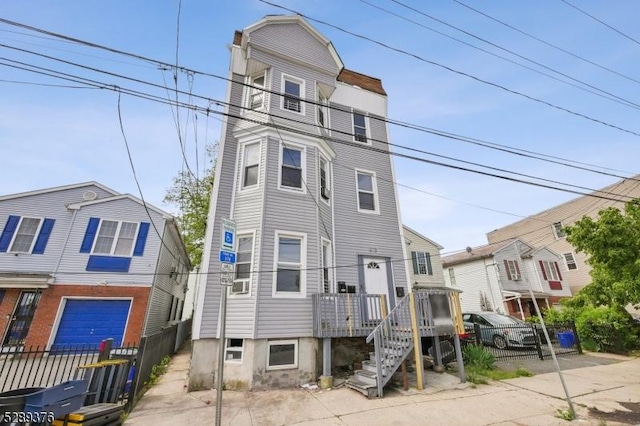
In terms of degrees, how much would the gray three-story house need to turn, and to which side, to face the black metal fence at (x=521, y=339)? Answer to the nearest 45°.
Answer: approximately 90° to its left

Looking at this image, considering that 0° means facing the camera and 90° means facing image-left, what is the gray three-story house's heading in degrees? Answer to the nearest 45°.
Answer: approximately 0°

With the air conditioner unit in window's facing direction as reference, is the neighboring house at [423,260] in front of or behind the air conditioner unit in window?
behind

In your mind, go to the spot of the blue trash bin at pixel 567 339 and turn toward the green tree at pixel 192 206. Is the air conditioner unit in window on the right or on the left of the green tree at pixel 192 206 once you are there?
left

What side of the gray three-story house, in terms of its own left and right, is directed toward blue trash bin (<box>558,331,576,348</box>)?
left

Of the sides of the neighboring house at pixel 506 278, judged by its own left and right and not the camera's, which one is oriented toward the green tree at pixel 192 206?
right

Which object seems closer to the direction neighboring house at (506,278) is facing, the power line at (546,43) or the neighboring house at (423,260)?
the power line

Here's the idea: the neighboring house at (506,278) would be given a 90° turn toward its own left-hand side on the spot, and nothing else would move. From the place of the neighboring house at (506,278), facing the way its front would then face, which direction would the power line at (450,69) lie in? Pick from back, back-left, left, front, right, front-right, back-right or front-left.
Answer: back-right

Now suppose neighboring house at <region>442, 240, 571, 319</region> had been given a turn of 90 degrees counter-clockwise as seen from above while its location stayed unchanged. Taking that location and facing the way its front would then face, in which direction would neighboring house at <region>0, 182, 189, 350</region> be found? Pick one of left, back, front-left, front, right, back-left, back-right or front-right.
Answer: back

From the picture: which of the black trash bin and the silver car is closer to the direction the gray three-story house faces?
the black trash bin
